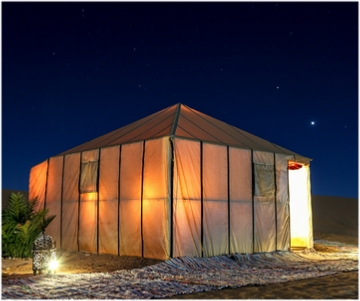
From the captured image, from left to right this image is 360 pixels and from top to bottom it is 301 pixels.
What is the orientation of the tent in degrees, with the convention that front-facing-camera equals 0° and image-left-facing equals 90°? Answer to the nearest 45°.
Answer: approximately 315°
